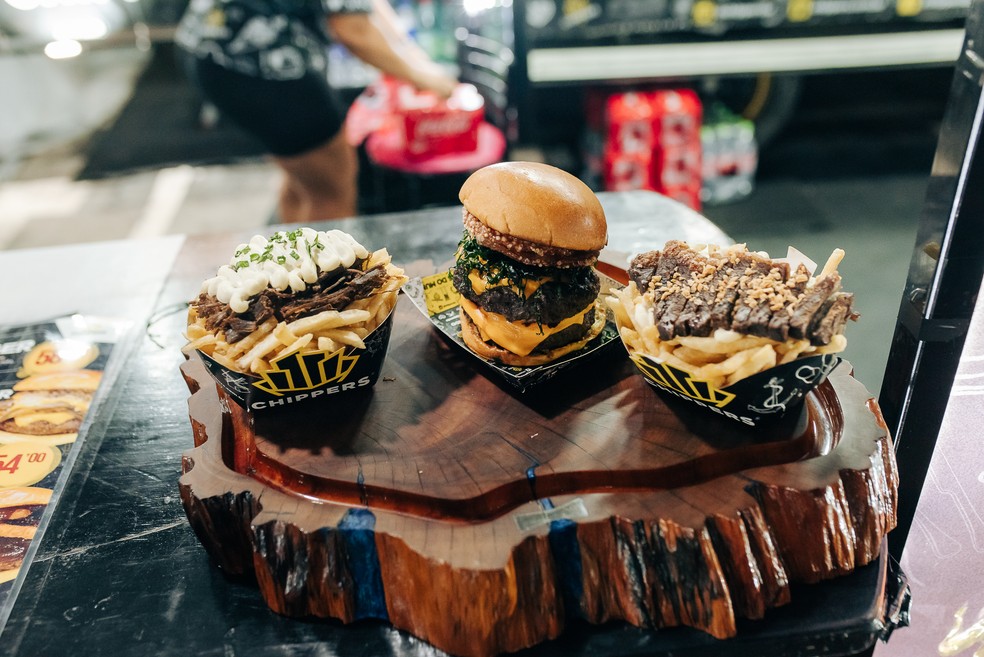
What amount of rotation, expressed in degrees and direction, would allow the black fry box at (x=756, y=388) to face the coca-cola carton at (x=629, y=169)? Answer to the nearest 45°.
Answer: approximately 135° to its right

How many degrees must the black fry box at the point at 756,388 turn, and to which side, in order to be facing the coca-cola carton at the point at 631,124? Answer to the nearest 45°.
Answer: approximately 135° to its right

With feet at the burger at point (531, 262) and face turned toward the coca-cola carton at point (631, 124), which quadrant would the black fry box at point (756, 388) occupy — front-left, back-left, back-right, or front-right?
back-right

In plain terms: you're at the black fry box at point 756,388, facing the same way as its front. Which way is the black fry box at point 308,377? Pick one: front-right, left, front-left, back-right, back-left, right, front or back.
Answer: front-right

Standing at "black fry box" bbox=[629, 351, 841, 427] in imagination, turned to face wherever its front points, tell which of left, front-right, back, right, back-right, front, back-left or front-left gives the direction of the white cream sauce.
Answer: front-right

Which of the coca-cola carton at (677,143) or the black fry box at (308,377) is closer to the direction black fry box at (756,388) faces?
the black fry box

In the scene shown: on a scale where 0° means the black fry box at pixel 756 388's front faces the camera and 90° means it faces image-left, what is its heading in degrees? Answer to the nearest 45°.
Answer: approximately 45°

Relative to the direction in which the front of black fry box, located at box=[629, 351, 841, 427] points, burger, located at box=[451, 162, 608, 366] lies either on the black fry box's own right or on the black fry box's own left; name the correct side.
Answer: on the black fry box's own right
